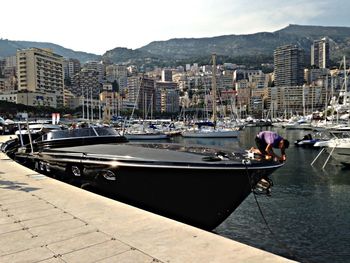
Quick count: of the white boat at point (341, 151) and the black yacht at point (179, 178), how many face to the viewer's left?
1

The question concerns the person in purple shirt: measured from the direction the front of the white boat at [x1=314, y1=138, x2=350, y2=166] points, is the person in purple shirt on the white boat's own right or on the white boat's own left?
on the white boat's own left

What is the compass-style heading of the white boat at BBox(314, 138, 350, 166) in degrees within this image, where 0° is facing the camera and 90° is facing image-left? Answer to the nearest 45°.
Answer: approximately 90°

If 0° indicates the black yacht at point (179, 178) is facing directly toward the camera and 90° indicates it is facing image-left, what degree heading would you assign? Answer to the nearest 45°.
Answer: approximately 315°

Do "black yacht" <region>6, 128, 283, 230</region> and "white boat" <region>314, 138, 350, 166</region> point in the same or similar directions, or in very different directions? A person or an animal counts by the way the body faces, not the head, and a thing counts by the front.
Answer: very different directions
